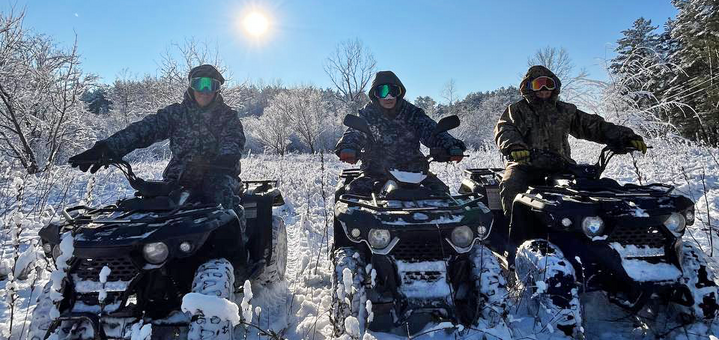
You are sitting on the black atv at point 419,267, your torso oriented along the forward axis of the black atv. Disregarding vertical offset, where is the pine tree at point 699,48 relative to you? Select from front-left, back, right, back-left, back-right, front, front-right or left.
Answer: back-left

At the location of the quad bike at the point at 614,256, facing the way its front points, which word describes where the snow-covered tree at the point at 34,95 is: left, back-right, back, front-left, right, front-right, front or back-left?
back-right

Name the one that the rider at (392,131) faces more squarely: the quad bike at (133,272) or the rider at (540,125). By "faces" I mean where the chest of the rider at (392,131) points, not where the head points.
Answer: the quad bike

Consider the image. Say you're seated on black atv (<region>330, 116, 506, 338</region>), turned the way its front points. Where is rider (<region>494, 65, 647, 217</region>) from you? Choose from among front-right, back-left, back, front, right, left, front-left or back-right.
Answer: back-left

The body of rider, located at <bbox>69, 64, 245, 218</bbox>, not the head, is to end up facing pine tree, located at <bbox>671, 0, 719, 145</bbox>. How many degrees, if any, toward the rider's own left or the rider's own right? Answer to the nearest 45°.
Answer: approximately 90° to the rider's own left

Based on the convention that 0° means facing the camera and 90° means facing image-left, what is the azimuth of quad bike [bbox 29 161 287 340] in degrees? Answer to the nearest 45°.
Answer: approximately 45°

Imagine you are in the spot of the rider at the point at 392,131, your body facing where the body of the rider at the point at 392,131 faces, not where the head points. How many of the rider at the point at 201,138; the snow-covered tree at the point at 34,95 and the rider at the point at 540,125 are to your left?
1

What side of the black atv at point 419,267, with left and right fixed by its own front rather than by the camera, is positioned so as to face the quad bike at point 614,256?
left

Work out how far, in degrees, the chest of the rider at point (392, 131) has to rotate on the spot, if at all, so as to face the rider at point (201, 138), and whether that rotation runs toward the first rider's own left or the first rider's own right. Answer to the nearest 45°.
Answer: approximately 90° to the first rider's own right

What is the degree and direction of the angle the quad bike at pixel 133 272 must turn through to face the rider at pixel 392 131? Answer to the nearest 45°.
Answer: approximately 135° to its left

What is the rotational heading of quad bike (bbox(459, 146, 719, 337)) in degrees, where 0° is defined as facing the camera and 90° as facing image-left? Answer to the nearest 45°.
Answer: approximately 315°
